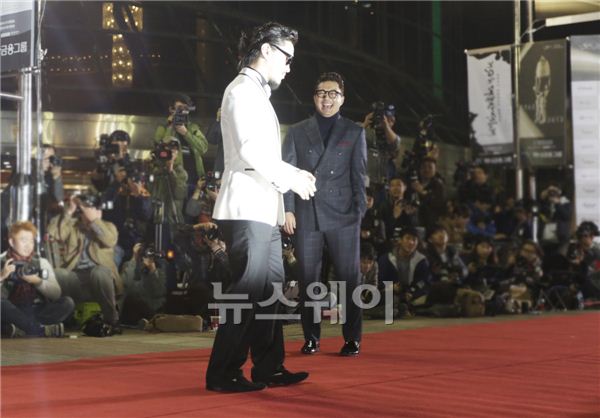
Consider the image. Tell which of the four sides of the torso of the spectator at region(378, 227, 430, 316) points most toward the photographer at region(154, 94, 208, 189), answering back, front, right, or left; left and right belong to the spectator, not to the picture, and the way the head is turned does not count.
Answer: right

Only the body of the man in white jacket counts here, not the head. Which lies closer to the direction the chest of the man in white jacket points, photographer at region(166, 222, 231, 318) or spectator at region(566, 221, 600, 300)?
the spectator

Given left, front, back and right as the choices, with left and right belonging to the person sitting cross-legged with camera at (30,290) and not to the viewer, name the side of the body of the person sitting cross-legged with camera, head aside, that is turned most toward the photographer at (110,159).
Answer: back

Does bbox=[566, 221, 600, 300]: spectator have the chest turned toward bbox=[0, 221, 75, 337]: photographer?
yes

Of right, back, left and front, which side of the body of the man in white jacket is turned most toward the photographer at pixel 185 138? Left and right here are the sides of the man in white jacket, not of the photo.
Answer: left

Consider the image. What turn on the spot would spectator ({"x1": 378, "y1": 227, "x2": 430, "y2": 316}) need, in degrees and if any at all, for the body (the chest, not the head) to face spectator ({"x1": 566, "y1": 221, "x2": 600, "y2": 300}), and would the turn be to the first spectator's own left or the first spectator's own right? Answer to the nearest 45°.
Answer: approximately 135° to the first spectator's own left

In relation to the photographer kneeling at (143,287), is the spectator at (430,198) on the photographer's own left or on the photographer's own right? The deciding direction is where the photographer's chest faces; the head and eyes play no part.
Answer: on the photographer's own left

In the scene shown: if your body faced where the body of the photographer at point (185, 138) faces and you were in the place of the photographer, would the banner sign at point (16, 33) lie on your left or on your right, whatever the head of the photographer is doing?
on your right

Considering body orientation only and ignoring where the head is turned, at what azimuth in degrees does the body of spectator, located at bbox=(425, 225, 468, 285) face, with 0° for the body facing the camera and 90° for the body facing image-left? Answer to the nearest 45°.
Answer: approximately 0°
